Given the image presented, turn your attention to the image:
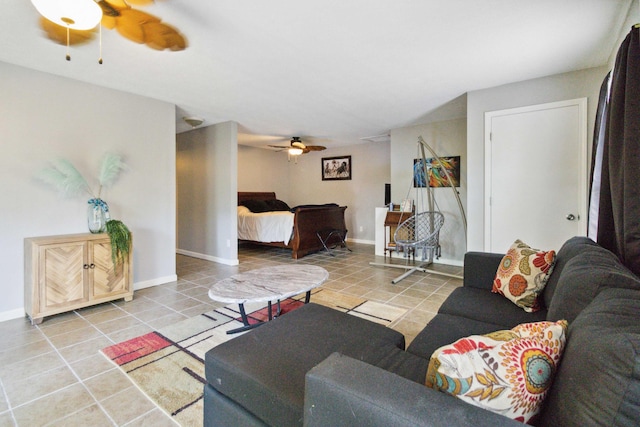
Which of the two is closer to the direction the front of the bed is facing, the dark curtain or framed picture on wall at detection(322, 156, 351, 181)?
the dark curtain

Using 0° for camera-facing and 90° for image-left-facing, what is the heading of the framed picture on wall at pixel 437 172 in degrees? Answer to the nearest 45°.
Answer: approximately 0°

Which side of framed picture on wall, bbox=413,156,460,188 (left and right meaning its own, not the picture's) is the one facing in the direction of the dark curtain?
front

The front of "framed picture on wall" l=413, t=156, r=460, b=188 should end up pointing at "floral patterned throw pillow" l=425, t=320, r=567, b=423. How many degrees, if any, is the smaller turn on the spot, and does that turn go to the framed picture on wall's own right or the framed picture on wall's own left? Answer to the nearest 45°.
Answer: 0° — it already faces it

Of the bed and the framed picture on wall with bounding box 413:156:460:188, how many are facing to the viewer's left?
0

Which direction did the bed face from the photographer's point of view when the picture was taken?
facing the viewer and to the right of the viewer

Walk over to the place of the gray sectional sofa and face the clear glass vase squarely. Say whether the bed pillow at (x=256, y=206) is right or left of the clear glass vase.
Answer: right

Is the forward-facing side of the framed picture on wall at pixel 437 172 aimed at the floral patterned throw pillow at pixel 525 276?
yes

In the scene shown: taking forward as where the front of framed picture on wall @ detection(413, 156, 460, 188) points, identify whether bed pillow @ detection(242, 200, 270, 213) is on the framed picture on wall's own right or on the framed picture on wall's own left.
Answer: on the framed picture on wall's own right

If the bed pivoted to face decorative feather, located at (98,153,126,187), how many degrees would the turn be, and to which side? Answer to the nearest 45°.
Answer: approximately 90° to its right

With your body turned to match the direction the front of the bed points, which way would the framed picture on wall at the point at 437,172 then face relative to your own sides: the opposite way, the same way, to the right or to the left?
to the right

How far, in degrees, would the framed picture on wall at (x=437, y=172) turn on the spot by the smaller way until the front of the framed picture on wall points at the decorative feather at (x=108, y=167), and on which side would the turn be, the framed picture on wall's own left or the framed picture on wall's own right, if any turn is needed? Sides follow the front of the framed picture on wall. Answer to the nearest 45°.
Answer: approximately 45° to the framed picture on wall's own right
